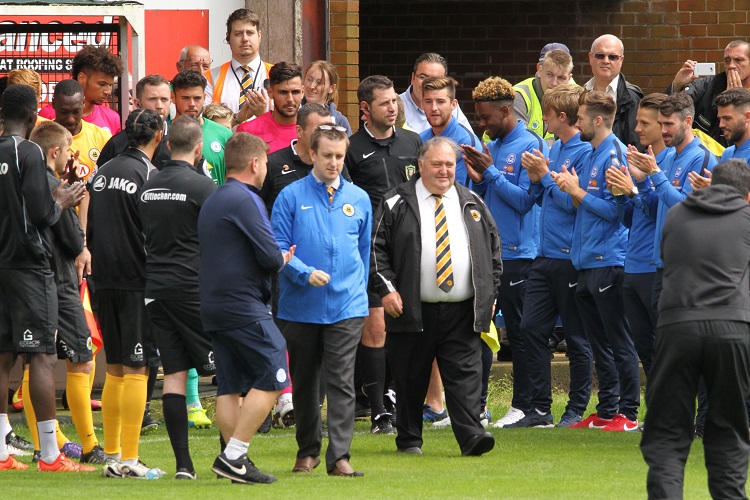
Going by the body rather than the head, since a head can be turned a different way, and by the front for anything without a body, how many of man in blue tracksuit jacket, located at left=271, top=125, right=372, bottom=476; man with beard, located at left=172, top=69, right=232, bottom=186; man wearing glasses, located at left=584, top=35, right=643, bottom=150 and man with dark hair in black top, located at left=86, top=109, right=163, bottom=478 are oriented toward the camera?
3

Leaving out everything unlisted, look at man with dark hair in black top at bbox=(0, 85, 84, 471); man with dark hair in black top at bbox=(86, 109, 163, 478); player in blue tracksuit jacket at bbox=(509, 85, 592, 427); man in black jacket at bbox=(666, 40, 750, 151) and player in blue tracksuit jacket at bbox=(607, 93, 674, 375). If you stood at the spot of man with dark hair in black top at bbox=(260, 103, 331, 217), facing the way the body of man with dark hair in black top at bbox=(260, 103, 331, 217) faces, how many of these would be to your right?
2

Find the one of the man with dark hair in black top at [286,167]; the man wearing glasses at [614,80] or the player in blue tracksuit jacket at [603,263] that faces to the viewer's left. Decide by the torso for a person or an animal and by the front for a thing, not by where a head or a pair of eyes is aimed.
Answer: the player in blue tracksuit jacket

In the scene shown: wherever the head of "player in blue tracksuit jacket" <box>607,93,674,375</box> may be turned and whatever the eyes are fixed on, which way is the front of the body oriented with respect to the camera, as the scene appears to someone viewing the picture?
to the viewer's left

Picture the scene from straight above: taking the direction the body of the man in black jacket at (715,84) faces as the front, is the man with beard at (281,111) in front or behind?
in front

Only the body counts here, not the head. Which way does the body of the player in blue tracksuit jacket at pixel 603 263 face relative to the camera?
to the viewer's left

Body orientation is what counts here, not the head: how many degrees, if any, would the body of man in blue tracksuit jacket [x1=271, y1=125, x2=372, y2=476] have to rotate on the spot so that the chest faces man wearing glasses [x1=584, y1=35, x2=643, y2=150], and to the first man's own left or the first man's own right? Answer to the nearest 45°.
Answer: approximately 135° to the first man's own left

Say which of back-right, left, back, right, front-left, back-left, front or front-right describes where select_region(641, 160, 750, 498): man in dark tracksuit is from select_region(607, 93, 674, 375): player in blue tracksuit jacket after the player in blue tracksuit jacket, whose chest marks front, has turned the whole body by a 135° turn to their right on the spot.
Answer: back-right

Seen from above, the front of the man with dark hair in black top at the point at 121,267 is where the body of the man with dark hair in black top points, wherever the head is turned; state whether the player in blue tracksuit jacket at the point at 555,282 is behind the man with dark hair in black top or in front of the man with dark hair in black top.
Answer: in front

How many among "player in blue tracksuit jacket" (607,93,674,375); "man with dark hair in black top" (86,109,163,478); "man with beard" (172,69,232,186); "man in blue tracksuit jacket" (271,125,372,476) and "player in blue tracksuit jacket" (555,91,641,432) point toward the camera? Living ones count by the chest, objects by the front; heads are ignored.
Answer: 2

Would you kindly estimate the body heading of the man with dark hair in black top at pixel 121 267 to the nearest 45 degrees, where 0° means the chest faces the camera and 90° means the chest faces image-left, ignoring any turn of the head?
approximately 225°

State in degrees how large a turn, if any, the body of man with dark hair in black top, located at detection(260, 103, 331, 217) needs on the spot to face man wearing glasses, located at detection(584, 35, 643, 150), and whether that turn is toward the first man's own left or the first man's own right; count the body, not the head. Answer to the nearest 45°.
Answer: approximately 90° to the first man's own left

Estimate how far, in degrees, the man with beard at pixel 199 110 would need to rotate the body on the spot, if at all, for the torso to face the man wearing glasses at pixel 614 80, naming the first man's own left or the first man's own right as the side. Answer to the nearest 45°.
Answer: approximately 90° to the first man's own left

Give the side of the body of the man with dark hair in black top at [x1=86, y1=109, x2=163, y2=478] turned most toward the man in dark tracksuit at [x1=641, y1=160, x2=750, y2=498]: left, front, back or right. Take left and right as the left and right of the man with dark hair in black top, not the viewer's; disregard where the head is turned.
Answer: right
